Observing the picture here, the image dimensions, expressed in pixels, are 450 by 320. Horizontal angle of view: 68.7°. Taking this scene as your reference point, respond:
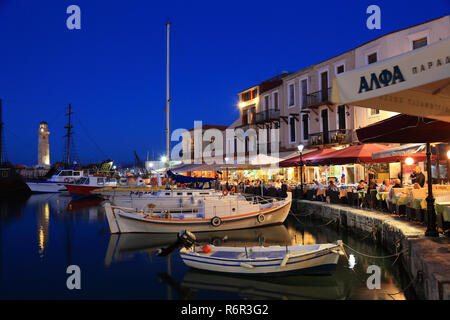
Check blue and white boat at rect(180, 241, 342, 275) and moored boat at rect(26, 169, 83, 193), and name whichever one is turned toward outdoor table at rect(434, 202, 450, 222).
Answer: the blue and white boat

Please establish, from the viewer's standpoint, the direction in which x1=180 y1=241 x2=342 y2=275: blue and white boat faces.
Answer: facing to the right of the viewer

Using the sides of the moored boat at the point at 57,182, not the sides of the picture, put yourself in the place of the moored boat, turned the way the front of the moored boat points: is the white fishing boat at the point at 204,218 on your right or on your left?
on your left

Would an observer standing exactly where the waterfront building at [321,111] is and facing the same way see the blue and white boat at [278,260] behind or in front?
in front

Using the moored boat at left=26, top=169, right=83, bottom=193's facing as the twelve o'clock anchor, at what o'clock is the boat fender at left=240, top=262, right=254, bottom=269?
The boat fender is roughly at 9 o'clock from the moored boat.

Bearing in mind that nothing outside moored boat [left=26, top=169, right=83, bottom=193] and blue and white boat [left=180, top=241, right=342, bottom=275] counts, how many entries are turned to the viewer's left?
1

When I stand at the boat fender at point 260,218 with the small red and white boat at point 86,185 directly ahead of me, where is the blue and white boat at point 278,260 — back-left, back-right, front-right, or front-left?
back-left

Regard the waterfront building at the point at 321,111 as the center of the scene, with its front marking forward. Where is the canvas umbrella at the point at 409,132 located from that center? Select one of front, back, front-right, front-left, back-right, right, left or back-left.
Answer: front-left

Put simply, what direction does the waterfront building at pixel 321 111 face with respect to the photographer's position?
facing the viewer and to the left of the viewer

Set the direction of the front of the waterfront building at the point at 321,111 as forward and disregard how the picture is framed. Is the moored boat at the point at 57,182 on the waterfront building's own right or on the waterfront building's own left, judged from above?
on the waterfront building's own right

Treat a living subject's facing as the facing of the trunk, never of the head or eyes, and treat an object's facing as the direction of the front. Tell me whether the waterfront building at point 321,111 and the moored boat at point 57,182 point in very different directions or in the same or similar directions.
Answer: same or similar directions

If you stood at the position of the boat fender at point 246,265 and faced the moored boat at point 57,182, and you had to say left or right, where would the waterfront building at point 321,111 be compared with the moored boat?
right

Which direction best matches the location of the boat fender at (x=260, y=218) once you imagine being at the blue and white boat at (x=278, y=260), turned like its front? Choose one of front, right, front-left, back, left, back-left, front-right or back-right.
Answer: left

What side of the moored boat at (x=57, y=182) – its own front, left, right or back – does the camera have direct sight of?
left
